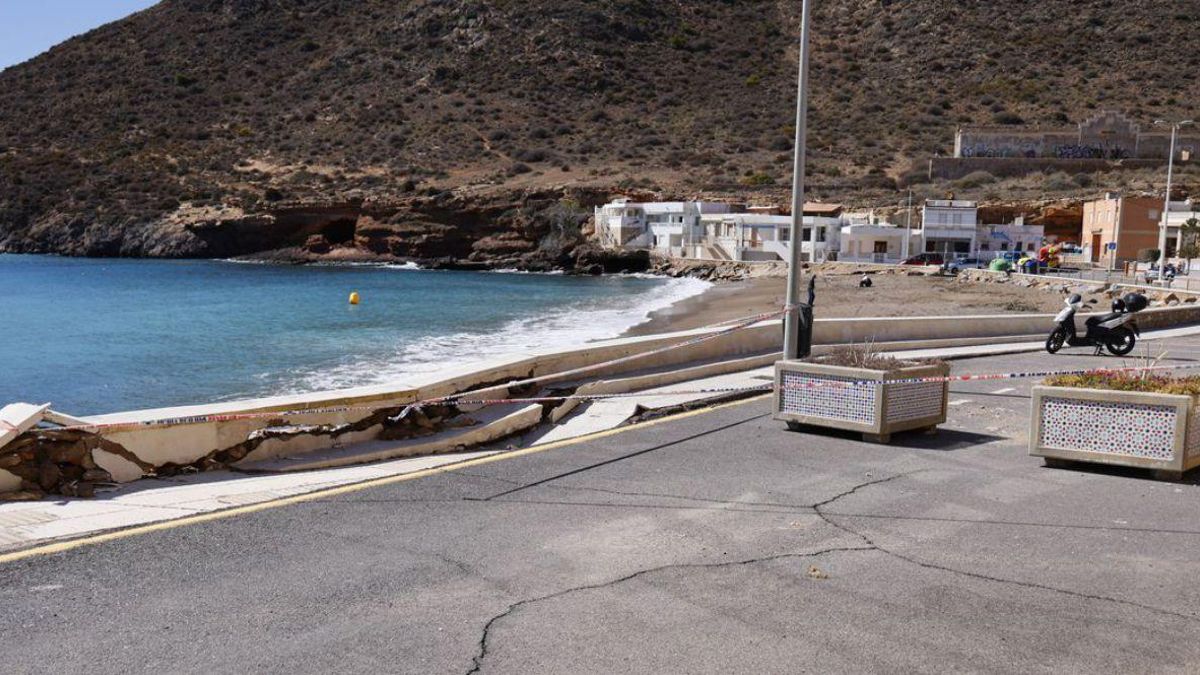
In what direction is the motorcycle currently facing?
to the viewer's left

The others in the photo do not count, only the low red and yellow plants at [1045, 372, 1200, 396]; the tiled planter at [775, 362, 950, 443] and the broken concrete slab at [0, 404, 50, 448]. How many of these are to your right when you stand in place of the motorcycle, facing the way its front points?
0

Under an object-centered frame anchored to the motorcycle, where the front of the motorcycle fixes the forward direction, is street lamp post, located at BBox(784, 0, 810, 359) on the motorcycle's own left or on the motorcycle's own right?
on the motorcycle's own left

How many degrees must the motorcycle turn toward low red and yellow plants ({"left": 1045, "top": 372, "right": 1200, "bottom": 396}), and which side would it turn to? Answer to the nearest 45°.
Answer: approximately 90° to its left

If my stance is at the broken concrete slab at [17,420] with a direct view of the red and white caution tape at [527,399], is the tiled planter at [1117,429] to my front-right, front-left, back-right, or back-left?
front-right

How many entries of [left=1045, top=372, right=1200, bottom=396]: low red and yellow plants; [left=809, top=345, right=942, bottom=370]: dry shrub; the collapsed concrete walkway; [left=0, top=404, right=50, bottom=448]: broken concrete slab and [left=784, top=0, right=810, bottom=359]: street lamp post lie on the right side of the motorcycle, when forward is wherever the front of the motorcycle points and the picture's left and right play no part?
0

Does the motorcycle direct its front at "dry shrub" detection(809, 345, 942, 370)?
no

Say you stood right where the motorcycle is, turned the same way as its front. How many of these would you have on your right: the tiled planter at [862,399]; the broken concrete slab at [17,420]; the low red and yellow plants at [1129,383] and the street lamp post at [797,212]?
0

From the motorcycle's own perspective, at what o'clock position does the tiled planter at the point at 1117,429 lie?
The tiled planter is roughly at 9 o'clock from the motorcycle.

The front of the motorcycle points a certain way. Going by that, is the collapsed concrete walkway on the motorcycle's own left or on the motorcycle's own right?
on the motorcycle's own left
